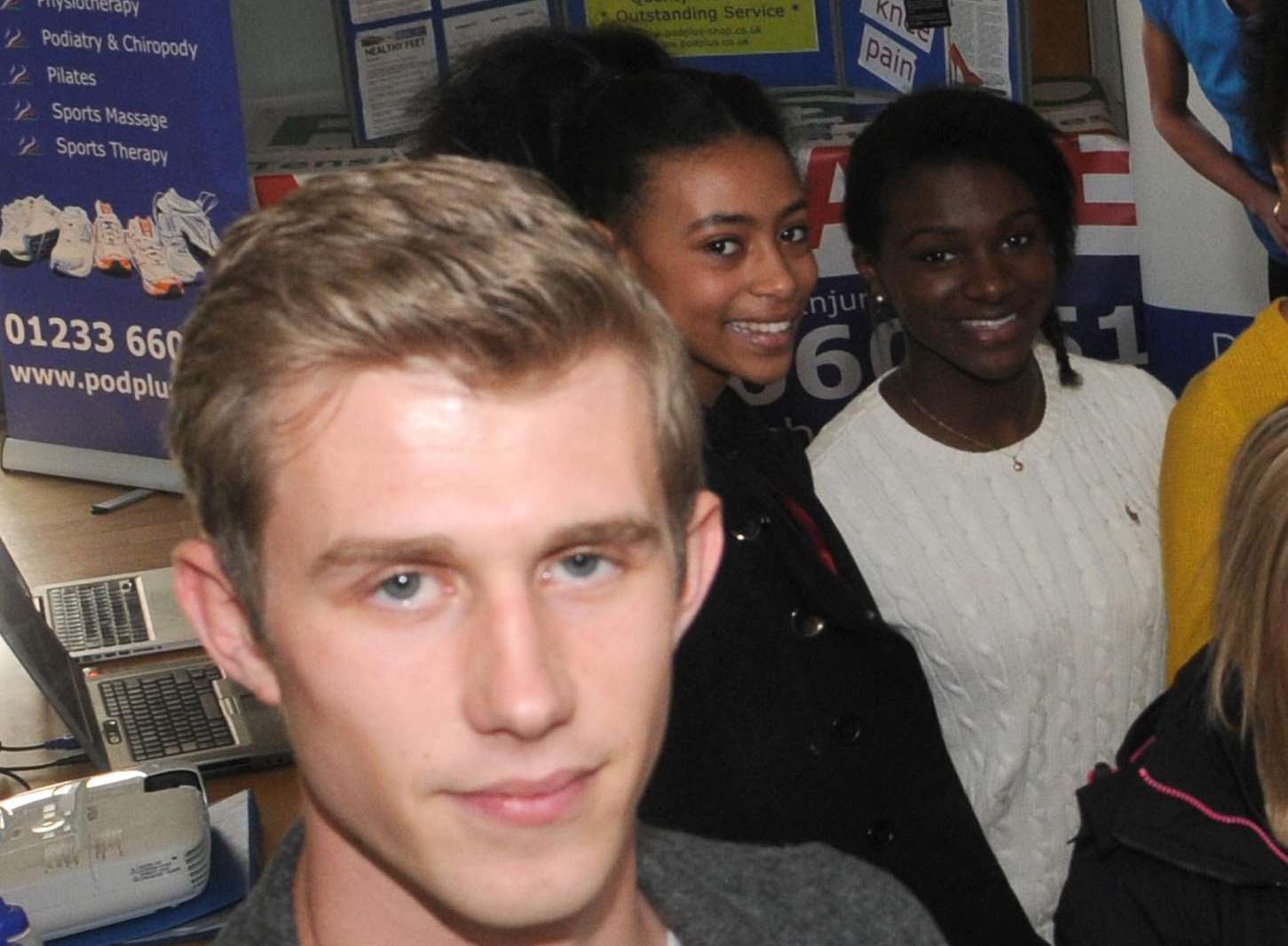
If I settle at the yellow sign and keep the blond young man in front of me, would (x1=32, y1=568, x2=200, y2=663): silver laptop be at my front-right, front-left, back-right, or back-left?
front-right

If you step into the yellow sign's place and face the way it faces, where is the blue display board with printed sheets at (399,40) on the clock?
The blue display board with printed sheets is roughly at 3 o'clock from the yellow sign.

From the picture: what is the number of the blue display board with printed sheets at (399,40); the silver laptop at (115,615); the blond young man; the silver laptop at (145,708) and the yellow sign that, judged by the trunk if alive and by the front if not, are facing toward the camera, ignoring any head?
3

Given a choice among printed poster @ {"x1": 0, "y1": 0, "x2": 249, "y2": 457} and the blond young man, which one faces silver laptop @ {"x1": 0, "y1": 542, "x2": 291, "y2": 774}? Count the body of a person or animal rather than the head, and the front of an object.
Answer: the printed poster

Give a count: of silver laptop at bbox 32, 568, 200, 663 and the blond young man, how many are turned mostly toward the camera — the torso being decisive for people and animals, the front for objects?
1

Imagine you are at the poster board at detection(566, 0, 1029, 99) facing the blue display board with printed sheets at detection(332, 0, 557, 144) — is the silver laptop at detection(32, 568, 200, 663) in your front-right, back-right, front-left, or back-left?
front-left

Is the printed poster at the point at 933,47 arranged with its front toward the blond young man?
yes

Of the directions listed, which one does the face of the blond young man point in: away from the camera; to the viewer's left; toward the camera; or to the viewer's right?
toward the camera

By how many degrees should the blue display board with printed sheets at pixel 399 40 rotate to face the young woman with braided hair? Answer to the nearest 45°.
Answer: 0° — it already faces them

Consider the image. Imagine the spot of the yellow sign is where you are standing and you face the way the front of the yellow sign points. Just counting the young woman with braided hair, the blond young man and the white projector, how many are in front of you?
3

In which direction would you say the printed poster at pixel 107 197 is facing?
toward the camera

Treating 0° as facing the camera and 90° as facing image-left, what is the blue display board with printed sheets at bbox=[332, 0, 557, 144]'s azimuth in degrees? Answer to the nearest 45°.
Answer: approximately 0°

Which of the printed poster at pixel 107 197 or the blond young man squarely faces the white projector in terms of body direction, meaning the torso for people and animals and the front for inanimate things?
the printed poster

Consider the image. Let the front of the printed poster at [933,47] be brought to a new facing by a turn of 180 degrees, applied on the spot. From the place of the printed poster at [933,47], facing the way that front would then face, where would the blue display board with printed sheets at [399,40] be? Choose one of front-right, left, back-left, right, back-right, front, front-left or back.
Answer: left

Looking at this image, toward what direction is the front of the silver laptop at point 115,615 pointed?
to the viewer's right
